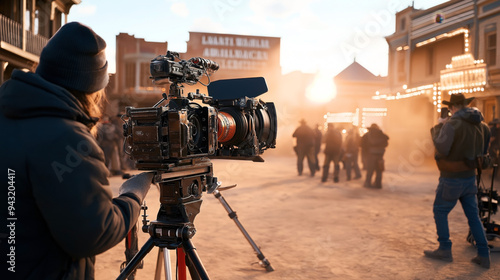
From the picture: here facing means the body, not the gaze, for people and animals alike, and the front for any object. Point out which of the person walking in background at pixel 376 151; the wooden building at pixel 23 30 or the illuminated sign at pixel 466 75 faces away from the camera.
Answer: the person walking in background

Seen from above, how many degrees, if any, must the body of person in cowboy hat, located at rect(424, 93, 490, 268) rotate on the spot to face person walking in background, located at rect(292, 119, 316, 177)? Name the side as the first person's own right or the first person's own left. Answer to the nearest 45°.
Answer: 0° — they already face them

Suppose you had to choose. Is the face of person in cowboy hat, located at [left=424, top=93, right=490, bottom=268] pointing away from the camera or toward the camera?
away from the camera

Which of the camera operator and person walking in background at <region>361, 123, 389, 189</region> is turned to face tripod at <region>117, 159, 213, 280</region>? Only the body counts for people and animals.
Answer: the camera operator

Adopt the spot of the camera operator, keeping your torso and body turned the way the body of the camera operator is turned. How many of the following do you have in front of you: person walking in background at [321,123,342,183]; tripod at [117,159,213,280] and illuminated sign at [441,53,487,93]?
3

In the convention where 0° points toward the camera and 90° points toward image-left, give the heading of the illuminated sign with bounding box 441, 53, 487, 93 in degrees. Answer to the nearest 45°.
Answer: approximately 45°

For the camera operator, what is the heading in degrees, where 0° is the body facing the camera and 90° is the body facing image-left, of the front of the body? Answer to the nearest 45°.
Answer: approximately 225°

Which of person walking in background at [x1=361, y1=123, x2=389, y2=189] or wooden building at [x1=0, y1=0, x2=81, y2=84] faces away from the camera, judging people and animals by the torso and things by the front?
the person walking in background

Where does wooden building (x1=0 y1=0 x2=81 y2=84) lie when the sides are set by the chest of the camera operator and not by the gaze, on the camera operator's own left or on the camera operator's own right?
on the camera operator's own left

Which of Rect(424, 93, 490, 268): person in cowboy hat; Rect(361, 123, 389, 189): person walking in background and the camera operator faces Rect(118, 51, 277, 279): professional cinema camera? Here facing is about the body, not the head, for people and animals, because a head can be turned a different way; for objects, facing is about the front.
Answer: the camera operator

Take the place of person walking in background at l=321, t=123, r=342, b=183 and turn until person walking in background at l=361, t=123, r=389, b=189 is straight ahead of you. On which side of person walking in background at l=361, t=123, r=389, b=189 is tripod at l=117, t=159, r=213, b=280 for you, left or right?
right

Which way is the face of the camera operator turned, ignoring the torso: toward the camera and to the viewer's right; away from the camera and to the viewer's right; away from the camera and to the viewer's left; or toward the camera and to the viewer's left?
away from the camera and to the viewer's right

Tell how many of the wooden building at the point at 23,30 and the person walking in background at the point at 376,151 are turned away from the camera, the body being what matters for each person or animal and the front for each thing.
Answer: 1

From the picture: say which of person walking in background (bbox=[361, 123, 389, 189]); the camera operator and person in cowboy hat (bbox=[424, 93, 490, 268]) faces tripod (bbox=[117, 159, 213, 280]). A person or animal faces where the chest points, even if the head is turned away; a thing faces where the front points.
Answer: the camera operator

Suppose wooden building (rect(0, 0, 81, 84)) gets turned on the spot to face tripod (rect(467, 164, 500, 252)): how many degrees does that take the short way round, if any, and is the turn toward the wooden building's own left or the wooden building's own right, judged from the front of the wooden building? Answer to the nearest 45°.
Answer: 0° — it already faces it

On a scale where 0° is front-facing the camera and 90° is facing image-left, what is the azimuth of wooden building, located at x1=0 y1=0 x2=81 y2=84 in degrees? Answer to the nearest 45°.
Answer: approximately 315°

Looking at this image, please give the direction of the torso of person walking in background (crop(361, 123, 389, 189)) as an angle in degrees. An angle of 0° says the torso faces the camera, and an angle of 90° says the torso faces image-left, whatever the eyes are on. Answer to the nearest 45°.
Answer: approximately 180°

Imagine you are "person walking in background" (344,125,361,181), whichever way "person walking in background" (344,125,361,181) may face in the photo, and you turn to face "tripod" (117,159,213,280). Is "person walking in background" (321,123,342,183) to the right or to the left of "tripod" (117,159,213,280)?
right

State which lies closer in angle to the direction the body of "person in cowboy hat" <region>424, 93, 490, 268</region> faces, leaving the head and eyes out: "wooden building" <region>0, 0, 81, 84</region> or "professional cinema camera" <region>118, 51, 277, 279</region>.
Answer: the wooden building

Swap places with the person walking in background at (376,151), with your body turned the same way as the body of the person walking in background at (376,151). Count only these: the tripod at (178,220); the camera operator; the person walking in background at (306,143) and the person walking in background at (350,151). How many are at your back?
2

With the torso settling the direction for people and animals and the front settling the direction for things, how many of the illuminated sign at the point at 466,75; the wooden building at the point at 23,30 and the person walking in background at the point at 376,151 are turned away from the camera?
1
